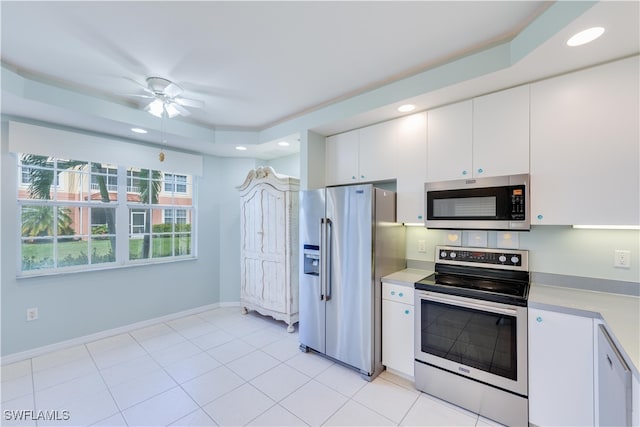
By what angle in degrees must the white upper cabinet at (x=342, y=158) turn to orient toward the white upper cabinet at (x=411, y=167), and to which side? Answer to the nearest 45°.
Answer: approximately 90° to its left

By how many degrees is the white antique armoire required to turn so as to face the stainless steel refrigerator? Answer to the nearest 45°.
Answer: approximately 90° to its left

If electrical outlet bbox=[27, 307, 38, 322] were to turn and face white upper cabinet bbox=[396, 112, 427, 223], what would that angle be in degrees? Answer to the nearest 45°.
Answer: approximately 45° to its left

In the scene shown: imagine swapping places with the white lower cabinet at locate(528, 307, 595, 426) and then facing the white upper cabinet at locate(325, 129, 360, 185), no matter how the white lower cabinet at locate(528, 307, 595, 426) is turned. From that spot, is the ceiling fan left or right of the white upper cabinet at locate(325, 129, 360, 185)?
left

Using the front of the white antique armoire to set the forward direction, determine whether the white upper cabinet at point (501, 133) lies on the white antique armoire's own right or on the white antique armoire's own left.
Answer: on the white antique armoire's own left

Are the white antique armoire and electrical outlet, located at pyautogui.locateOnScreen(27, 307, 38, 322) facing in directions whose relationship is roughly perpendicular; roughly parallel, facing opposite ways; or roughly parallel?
roughly perpendicular

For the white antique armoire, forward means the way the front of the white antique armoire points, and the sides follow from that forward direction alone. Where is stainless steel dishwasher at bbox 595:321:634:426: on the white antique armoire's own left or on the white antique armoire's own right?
on the white antique armoire's own left
